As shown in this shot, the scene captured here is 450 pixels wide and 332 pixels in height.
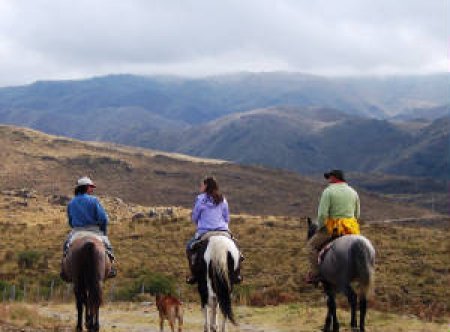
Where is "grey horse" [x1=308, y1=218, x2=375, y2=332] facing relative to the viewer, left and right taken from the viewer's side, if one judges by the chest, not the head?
facing away from the viewer and to the left of the viewer

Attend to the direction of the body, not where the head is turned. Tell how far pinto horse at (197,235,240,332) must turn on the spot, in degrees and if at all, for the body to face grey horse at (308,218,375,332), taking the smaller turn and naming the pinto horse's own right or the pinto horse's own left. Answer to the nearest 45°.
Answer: approximately 90° to the pinto horse's own right

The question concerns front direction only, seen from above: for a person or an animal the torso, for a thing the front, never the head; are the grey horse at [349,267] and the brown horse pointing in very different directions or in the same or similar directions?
same or similar directions

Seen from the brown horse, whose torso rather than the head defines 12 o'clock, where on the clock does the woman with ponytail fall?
The woman with ponytail is roughly at 3 o'clock from the brown horse.

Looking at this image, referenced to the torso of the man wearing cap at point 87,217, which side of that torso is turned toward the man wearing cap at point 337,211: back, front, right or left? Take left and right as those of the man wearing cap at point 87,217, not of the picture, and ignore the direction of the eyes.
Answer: right

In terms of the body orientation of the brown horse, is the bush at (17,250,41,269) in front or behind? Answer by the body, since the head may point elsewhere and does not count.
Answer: in front

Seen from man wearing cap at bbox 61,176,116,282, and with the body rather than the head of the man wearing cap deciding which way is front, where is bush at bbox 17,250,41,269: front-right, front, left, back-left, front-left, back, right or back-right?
front

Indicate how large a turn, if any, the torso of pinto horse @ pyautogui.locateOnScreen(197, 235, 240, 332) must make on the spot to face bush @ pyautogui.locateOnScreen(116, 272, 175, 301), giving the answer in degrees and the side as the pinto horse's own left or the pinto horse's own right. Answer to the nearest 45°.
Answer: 0° — it already faces it

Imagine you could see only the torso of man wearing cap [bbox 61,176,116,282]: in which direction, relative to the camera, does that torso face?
away from the camera

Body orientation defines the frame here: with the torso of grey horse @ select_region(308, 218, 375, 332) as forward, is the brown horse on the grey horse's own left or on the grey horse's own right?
on the grey horse's own left

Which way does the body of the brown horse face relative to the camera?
away from the camera

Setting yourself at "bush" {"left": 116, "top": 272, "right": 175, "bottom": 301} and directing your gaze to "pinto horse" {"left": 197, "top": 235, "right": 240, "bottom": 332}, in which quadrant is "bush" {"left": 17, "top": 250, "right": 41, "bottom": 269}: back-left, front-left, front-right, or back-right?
back-right

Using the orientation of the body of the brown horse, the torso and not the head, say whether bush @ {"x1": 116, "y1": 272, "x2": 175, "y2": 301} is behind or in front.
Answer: in front

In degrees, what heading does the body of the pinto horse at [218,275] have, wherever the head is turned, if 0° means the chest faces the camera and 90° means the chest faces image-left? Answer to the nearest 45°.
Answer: approximately 180°
